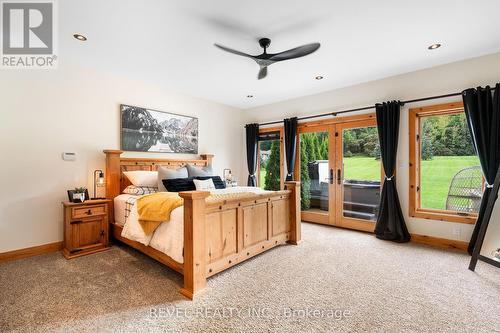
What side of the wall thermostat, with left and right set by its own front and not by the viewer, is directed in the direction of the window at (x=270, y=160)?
left

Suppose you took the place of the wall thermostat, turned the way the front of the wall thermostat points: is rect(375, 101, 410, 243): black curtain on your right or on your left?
on your left

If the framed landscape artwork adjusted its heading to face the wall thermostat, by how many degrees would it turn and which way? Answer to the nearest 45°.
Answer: approximately 90° to its right

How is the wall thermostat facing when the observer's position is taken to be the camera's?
facing the viewer

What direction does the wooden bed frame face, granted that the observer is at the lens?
facing the viewer and to the right of the viewer

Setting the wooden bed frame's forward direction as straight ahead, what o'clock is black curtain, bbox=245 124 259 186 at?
The black curtain is roughly at 8 o'clock from the wooden bed frame.

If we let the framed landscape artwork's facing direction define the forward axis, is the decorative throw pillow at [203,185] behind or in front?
in front

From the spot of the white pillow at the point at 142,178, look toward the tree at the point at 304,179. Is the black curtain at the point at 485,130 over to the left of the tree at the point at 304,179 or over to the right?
right

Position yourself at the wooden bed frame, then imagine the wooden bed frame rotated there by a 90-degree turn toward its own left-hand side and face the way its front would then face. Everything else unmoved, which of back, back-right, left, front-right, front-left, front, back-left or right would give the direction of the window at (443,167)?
front-right

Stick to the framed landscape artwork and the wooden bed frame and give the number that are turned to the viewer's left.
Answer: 0

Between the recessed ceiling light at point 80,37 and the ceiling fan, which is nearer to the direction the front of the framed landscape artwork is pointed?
the ceiling fan

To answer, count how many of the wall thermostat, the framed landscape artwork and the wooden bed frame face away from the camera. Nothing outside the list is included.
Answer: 0

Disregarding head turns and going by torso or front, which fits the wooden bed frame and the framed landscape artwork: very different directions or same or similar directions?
same or similar directions

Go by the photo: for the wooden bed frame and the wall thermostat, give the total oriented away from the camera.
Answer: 0

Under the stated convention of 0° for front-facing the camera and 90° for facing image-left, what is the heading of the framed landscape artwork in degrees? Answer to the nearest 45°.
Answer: approximately 315°

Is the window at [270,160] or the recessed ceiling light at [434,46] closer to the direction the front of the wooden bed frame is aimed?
the recessed ceiling light

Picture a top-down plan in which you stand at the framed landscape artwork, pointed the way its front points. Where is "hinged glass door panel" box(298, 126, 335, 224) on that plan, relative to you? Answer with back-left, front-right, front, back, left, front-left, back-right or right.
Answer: front-left
